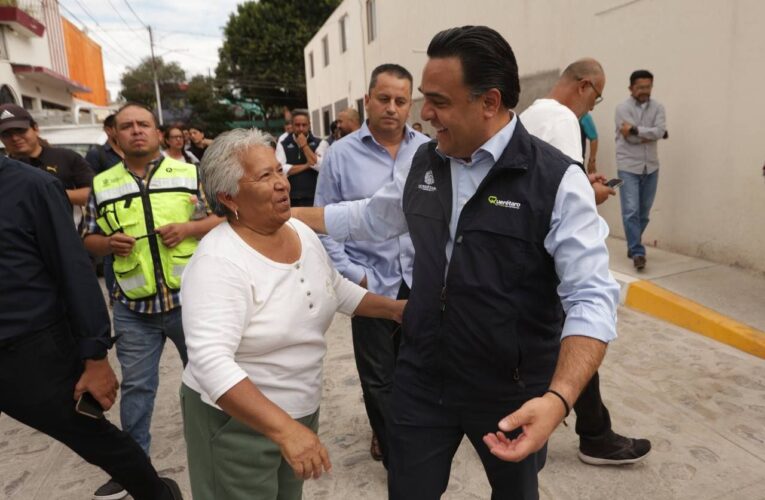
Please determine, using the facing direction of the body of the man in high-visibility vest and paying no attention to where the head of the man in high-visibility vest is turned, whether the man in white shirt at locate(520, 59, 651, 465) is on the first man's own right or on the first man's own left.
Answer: on the first man's own left

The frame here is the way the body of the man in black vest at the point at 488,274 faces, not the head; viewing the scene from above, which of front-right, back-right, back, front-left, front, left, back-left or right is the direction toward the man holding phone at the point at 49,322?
front-right

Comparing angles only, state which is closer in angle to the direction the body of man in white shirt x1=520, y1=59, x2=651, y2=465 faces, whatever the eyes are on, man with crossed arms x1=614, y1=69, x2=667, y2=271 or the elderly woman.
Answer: the man with crossed arms

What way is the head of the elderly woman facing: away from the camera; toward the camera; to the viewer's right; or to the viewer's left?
to the viewer's right

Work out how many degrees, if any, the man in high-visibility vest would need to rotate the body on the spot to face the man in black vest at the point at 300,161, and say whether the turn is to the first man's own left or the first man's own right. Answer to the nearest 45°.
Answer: approximately 135° to the first man's own left

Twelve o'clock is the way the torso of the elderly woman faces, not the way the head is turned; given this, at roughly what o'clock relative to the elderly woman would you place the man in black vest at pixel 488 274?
The man in black vest is roughly at 11 o'clock from the elderly woman.

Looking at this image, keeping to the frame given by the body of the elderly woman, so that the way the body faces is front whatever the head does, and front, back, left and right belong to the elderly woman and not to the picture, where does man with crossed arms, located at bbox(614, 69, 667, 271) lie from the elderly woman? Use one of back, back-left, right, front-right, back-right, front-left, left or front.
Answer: left

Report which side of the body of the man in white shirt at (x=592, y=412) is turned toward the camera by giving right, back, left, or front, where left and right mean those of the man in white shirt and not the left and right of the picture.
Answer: right

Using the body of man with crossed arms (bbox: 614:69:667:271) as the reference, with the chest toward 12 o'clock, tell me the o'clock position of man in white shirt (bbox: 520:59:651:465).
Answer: The man in white shirt is roughly at 12 o'clock from the man with crossed arms.

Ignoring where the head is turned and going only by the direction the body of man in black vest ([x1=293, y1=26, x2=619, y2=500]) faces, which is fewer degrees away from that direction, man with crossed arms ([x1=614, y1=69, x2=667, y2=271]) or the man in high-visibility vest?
the man in high-visibility vest

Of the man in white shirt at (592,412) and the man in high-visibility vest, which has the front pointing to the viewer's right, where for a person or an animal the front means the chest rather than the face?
the man in white shirt
